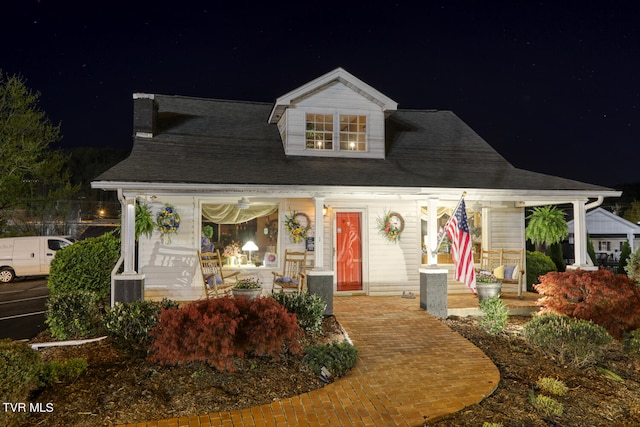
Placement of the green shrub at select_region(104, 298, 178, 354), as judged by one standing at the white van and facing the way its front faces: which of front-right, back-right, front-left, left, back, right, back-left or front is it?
right

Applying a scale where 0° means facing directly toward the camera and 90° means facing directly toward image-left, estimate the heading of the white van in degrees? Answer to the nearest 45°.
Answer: approximately 270°

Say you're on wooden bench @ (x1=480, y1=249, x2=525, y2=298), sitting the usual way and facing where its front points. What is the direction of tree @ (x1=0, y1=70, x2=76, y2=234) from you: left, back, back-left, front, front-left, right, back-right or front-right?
front-right

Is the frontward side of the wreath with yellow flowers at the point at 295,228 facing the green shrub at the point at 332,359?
yes

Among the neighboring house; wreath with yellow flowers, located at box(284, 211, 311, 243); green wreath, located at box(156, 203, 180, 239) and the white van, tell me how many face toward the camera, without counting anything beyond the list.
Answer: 3

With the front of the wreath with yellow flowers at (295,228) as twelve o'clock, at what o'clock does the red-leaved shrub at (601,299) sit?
The red-leaved shrub is roughly at 10 o'clock from the wreath with yellow flowers.

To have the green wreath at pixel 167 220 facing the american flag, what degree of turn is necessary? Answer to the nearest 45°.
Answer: approximately 45° to its left

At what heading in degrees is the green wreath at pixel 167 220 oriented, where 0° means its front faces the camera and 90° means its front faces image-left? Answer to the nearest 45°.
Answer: approximately 0°

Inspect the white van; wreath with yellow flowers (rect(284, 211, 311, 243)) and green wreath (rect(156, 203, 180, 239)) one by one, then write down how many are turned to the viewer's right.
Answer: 1

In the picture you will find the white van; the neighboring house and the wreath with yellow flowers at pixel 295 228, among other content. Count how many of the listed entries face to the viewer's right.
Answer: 1

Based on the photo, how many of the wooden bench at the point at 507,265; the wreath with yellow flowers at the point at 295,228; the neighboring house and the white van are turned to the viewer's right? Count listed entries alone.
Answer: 1

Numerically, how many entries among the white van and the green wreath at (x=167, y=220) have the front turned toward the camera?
1

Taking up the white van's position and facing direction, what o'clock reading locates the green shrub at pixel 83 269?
The green shrub is roughly at 3 o'clock from the white van.
